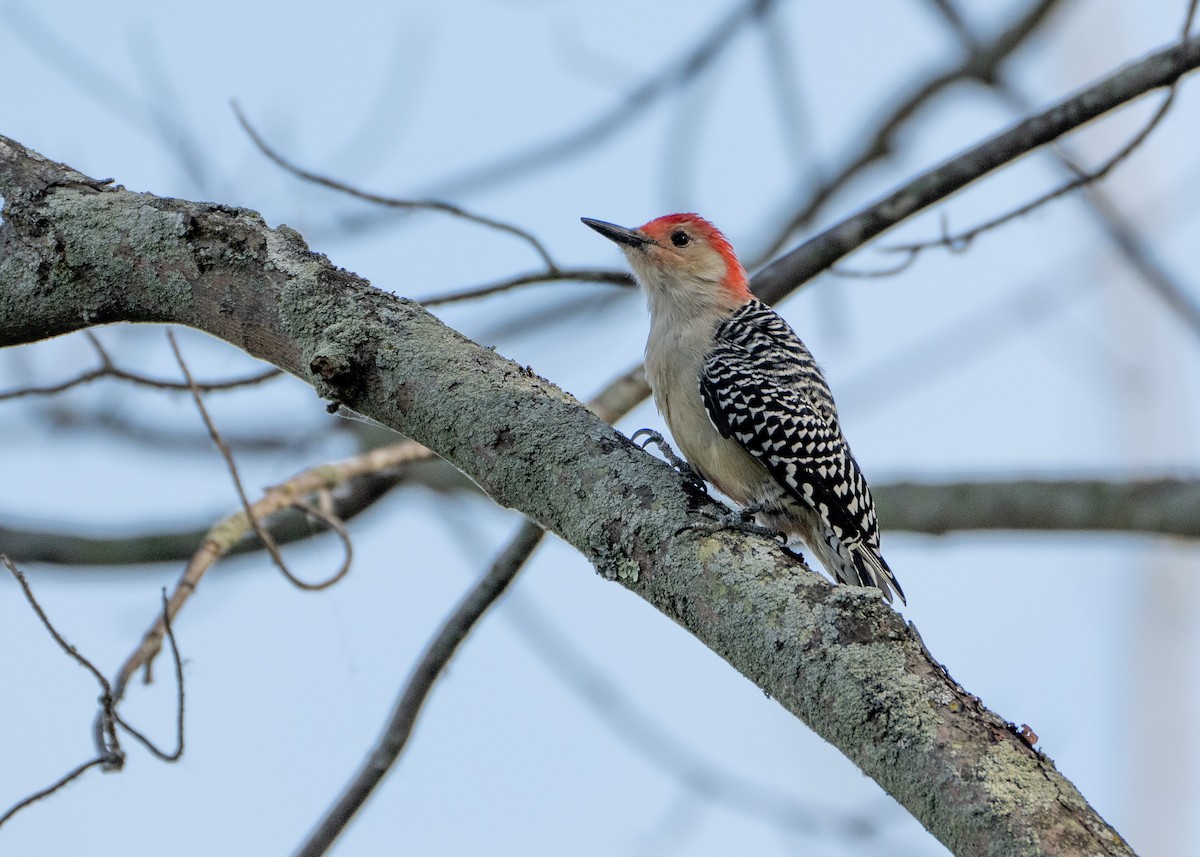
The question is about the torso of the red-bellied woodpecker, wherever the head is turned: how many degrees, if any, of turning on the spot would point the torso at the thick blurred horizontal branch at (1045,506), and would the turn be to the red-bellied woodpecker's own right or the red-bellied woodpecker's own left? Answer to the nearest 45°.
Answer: approximately 135° to the red-bellied woodpecker's own right

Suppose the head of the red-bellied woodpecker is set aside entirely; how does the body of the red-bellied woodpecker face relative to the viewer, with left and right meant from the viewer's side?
facing to the left of the viewer
